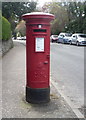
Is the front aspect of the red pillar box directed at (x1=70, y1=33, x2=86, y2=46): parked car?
no

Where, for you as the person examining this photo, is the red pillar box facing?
facing the viewer

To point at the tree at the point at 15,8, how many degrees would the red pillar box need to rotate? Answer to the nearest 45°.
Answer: approximately 180°
